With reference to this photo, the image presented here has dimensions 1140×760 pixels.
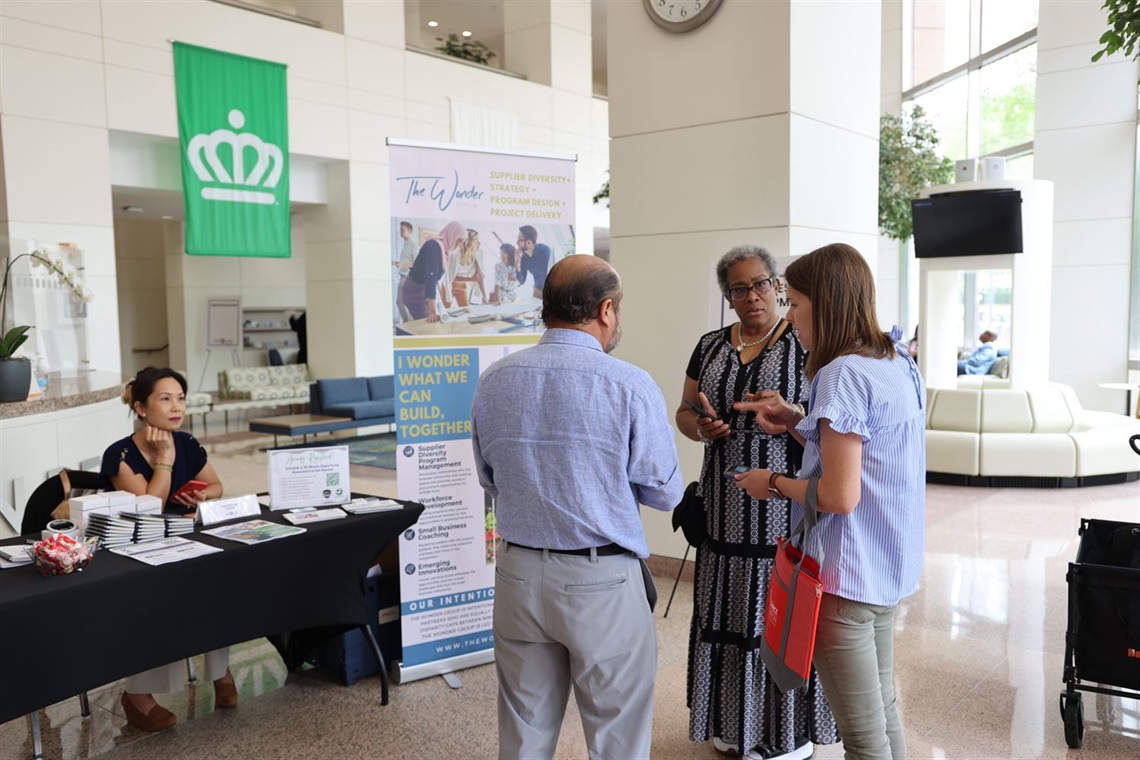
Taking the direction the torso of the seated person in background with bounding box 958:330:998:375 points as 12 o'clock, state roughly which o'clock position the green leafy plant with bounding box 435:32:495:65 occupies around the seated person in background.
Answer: The green leafy plant is roughly at 12 o'clock from the seated person in background.

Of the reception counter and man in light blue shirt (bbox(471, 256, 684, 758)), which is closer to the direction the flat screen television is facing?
the man in light blue shirt

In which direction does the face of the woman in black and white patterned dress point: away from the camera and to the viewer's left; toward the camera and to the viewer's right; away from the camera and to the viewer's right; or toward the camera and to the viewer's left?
toward the camera and to the viewer's right

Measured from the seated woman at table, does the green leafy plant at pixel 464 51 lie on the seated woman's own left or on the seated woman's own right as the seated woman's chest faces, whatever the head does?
on the seated woman's own left

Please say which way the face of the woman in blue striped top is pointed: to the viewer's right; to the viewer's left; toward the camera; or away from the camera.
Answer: to the viewer's left

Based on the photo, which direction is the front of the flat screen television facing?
toward the camera

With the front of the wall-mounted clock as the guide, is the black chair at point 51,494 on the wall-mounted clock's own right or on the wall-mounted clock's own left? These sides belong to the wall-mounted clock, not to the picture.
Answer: on the wall-mounted clock's own right

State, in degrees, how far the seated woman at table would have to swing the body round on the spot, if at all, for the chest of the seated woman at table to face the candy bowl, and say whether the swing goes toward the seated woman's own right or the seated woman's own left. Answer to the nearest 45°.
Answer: approximately 45° to the seated woman's own right

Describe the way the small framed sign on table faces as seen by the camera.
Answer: facing the viewer

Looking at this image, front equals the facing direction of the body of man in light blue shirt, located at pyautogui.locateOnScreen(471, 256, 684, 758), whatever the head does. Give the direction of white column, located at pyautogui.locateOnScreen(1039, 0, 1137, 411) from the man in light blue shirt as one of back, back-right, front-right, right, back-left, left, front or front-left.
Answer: front

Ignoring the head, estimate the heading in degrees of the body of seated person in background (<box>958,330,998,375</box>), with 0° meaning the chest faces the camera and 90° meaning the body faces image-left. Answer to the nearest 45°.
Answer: approximately 90°

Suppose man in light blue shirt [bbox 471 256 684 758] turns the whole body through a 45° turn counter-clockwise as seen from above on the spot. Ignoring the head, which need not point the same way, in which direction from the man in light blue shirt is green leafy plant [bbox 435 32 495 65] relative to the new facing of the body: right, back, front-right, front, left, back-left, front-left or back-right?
front

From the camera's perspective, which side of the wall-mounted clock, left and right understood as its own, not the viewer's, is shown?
front
